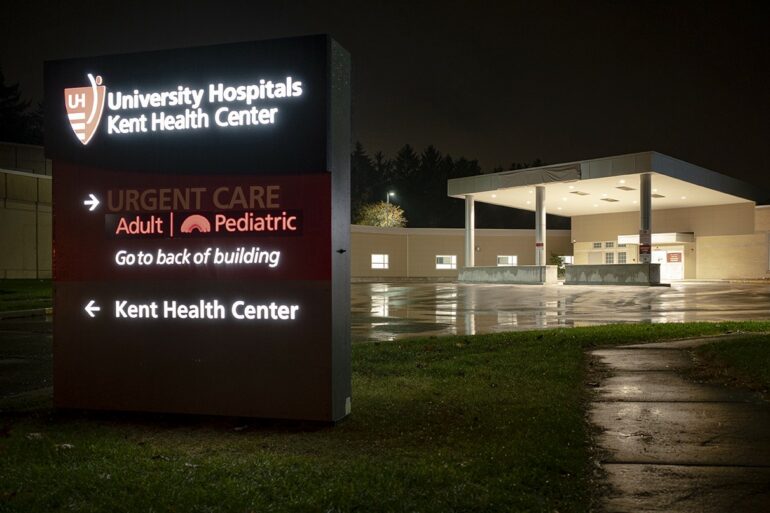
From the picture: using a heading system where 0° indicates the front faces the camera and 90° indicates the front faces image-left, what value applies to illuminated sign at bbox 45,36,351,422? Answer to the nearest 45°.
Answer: approximately 45°
